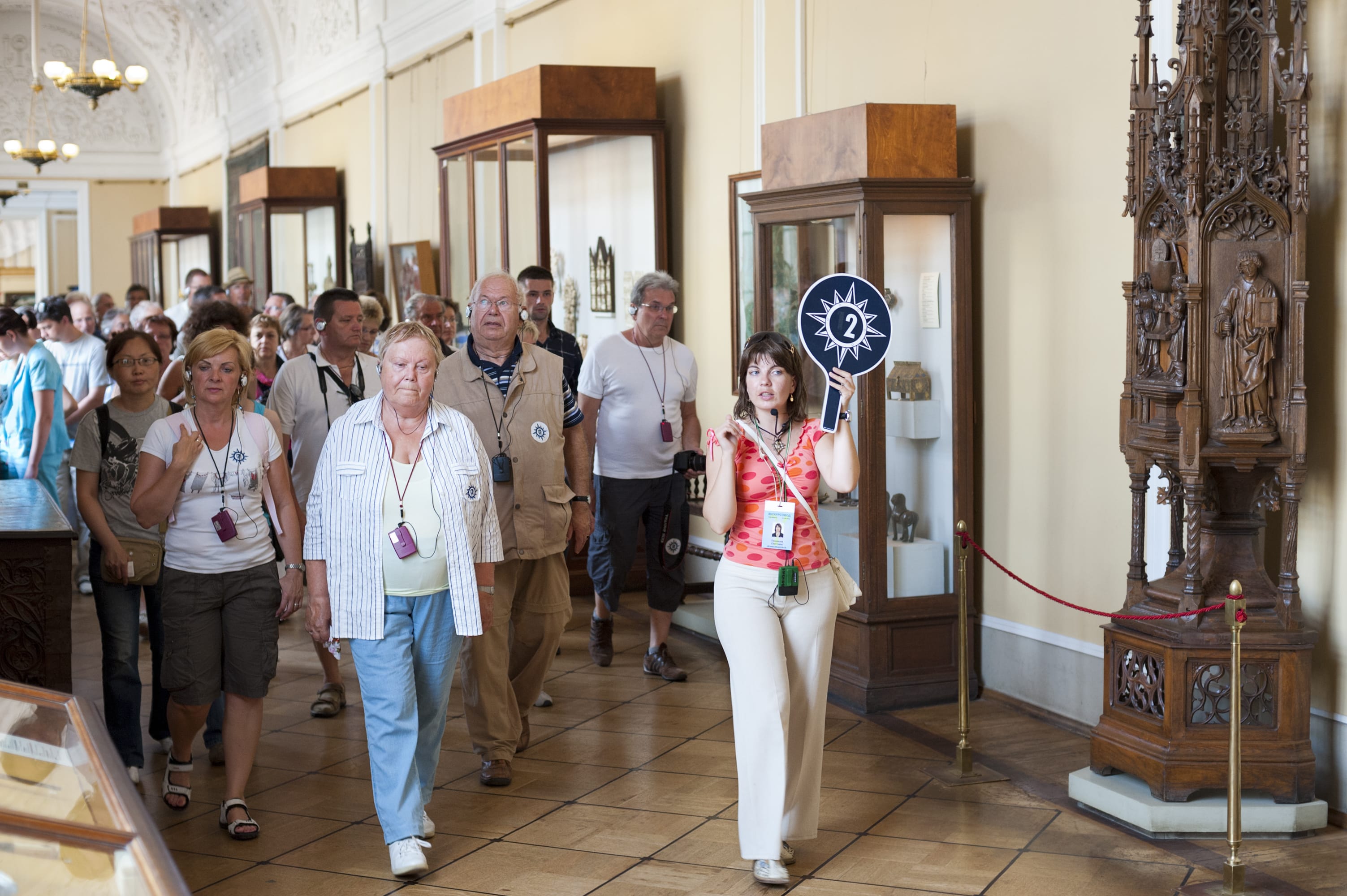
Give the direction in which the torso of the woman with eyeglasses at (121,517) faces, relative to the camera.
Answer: toward the camera

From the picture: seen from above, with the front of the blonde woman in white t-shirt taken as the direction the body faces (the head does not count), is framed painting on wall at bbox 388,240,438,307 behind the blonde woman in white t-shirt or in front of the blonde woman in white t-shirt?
behind

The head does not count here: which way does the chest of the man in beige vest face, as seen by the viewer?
toward the camera

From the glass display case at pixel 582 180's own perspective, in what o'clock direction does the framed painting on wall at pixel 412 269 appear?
The framed painting on wall is roughly at 4 o'clock from the glass display case.

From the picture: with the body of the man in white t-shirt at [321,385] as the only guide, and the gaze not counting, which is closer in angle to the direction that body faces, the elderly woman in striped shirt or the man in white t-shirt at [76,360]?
the elderly woman in striped shirt

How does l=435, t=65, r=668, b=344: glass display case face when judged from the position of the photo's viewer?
facing the viewer and to the left of the viewer

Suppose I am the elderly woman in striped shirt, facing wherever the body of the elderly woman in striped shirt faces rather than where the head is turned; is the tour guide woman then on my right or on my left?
on my left

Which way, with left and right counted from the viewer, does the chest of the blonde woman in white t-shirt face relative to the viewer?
facing the viewer

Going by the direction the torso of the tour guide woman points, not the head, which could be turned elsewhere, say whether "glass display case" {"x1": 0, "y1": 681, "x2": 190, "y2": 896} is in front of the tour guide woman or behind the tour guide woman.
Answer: in front

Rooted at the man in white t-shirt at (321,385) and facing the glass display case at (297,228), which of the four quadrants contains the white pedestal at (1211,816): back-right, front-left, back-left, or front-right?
back-right

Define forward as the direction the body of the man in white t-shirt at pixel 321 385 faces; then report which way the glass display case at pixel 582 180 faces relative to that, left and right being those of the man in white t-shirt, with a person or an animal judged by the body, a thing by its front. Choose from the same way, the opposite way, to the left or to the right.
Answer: to the right
